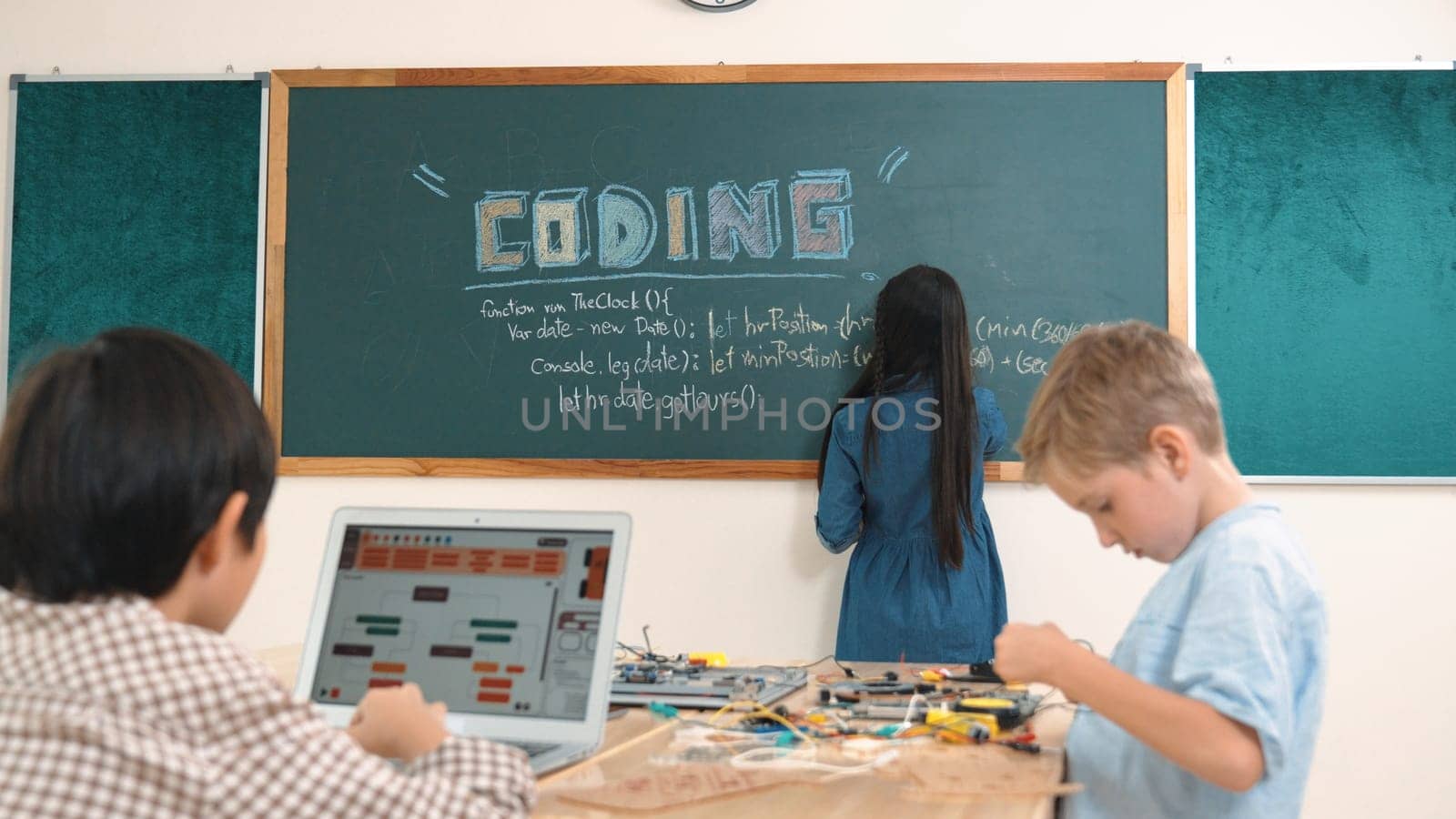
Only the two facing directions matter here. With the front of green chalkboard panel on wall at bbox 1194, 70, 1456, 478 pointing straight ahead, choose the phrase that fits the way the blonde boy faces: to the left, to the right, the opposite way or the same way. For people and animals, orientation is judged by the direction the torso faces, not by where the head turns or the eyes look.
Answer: to the right

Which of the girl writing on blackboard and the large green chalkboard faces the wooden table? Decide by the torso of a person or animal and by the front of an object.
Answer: the large green chalkboard

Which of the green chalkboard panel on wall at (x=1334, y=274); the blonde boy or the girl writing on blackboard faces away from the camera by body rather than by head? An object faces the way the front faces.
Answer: the girl writing on blackboard

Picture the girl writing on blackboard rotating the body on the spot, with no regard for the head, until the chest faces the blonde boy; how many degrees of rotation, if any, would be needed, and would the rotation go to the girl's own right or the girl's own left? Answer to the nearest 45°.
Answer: approximately 180°

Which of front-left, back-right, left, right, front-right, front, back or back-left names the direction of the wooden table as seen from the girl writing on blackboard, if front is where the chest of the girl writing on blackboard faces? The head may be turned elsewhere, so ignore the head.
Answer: back

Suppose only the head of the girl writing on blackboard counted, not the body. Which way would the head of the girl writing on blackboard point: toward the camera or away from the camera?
away from the camera

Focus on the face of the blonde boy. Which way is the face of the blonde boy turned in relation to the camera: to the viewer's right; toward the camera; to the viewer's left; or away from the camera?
to the viewer's left

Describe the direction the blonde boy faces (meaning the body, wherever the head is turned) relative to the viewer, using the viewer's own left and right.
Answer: facing to the left of the viewer

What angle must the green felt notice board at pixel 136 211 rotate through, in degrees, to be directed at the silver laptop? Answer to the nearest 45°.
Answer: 0° — it already faces it

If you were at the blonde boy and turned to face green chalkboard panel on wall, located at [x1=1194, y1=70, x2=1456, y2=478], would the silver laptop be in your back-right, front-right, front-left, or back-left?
back-left

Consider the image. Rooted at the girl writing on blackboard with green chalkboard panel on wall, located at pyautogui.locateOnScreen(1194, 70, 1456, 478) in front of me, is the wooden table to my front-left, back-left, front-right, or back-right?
back-right

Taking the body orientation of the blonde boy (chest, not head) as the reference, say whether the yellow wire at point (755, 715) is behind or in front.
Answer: in front

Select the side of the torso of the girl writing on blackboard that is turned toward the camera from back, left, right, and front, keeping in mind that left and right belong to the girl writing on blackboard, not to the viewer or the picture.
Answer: back
